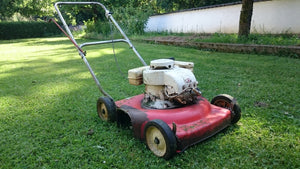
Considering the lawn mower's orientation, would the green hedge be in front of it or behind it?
behind

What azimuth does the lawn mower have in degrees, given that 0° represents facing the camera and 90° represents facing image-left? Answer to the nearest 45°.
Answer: approximately 315°
